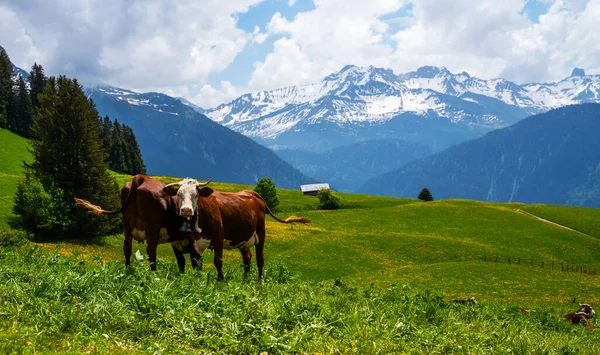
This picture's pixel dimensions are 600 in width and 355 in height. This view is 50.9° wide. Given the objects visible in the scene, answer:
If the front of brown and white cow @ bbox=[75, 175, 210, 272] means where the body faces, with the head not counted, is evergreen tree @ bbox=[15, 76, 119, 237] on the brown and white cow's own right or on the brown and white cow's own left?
on the brown and white cow's own left

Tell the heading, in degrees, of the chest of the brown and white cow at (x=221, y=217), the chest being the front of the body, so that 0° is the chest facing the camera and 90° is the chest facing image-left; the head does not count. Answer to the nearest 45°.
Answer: approximately 45°

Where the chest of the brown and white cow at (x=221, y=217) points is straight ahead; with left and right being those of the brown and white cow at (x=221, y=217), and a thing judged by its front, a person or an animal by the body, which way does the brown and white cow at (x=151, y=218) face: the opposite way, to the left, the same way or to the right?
the opposite way

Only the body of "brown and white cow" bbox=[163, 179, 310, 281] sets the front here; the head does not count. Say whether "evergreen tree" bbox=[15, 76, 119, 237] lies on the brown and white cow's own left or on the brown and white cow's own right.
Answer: on the brown and white cow's own right

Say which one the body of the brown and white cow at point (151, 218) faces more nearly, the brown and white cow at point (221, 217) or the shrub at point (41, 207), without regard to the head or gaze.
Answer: the brown and white cow

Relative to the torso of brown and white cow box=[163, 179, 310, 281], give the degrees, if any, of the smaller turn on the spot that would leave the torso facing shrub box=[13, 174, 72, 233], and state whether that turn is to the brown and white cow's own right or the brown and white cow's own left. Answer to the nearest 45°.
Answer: approximately 90° to the brown and white cow's own right

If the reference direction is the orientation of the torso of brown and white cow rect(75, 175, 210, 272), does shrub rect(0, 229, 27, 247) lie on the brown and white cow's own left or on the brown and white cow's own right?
on the brown and white cow's own left

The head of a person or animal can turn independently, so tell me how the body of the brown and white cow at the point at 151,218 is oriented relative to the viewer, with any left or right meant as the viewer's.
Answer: facing away from the viewer and to the right of the viewer

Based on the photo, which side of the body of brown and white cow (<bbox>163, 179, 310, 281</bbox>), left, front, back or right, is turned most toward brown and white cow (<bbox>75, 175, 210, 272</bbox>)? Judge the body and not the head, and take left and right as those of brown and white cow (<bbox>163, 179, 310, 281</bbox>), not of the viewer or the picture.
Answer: front

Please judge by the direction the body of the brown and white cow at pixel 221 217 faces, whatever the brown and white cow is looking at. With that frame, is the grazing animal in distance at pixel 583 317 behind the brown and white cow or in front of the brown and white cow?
behind
